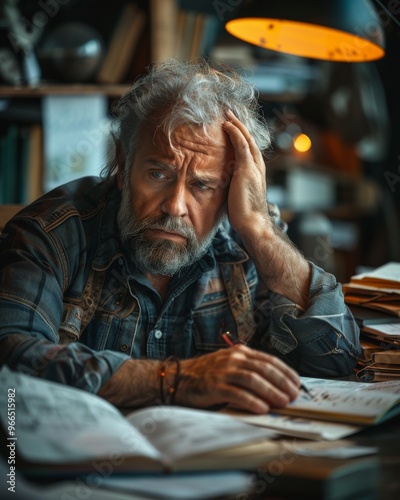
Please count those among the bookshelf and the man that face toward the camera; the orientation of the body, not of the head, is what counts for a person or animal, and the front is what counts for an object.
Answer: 2

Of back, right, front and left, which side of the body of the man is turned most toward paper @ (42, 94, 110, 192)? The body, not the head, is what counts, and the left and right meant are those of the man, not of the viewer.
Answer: back

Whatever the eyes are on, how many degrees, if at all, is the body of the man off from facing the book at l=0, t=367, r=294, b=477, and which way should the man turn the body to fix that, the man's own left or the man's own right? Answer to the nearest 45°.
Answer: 0° — they already face it

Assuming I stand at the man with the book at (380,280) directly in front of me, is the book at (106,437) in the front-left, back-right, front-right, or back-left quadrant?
back-right

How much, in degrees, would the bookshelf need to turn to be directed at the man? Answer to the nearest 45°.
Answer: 0° — it already faces them

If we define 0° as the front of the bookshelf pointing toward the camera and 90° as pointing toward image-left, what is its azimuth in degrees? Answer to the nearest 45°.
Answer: approximately 0°

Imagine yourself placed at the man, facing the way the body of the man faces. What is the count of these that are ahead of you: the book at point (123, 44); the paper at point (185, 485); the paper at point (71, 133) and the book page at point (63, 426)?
2
